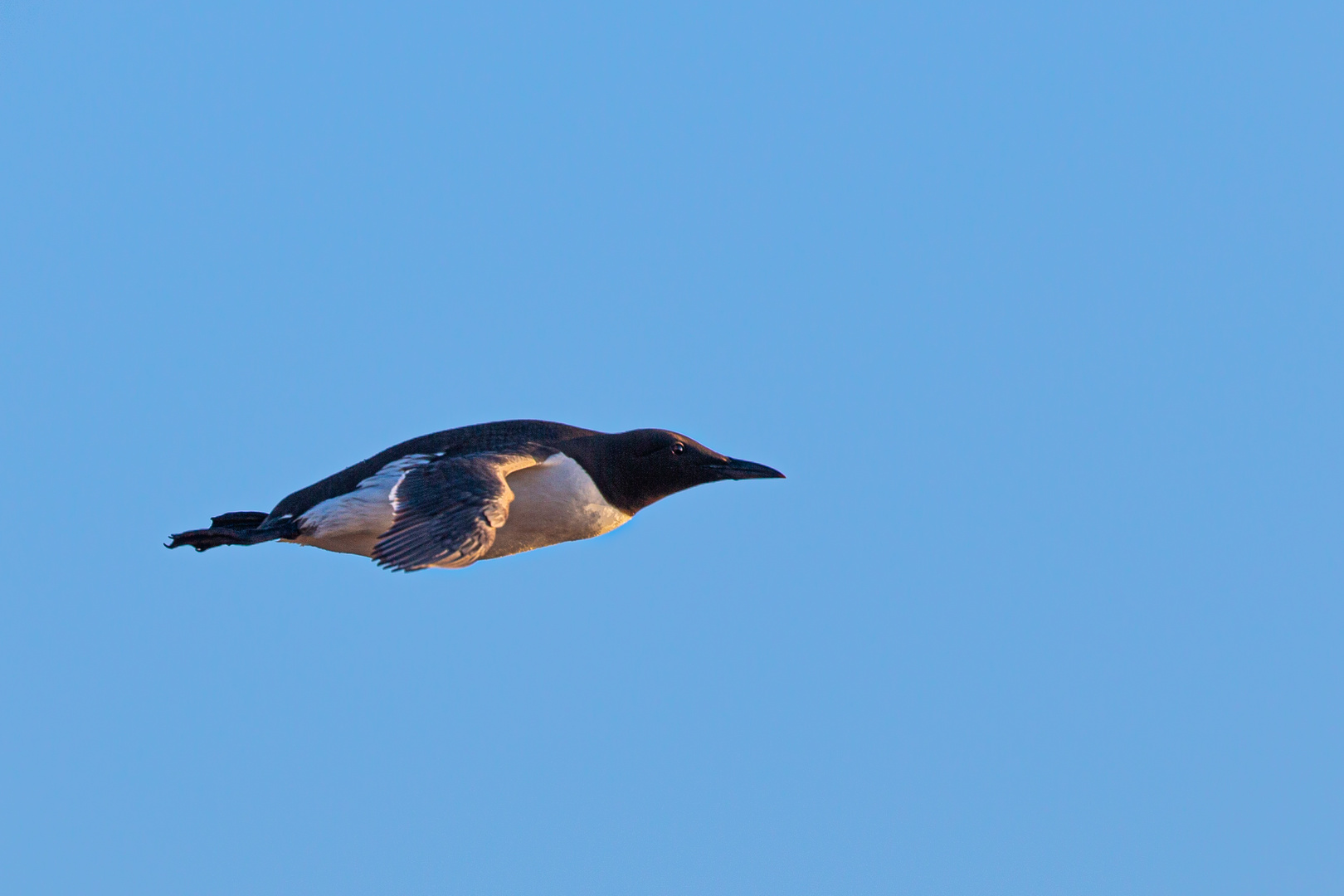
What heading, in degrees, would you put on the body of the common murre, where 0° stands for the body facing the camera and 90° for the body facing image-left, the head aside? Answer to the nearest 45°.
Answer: approximately 270°
